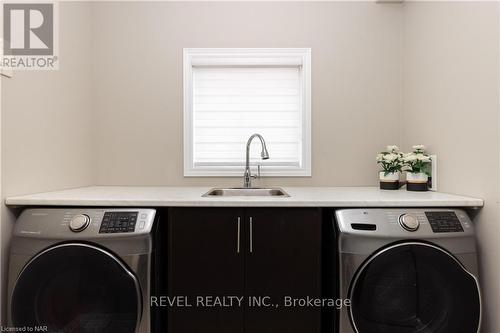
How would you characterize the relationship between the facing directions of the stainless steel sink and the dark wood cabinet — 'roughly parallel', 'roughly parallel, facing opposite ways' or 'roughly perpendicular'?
roughly parallel

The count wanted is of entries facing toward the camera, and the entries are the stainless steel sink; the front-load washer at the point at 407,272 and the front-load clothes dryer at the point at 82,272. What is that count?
3

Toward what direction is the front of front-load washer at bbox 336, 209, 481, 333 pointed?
toward the camera

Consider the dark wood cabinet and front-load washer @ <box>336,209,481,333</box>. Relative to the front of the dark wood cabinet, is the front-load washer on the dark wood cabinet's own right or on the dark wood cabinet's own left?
on the dark wood cabinet's own left

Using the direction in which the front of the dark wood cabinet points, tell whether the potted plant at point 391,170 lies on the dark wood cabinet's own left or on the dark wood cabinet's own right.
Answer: on the dark wood cabinet's own left

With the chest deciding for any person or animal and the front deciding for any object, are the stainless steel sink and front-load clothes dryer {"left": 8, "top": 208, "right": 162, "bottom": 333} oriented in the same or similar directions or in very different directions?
same or similar directions

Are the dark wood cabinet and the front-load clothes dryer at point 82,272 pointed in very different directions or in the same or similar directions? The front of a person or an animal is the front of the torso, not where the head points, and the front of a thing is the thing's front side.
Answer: same or similar directions

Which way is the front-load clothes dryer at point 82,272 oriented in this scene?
toward the camera

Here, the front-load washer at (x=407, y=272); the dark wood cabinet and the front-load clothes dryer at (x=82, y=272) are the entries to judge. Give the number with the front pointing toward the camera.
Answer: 3
